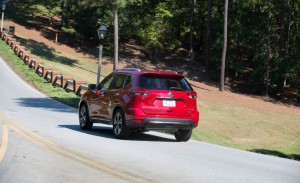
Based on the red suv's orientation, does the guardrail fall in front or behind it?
in front

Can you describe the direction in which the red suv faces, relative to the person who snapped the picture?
facing away from the viewer and to the left of the viewer
